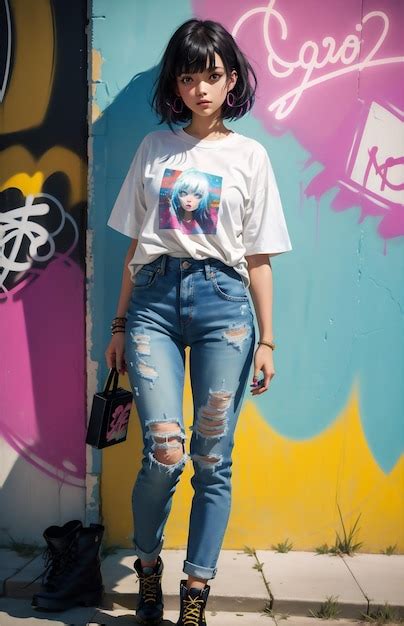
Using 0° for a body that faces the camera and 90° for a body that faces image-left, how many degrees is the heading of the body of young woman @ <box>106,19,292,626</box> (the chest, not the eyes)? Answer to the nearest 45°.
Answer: approximately 0°
